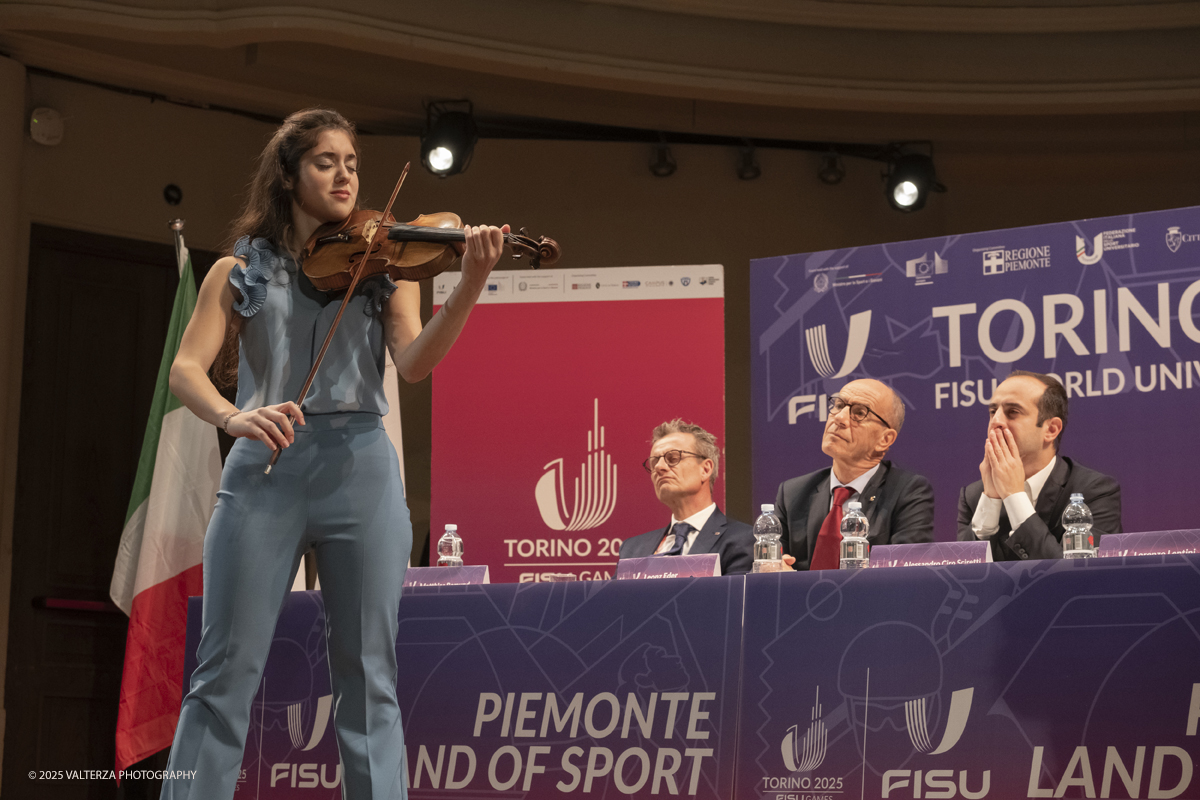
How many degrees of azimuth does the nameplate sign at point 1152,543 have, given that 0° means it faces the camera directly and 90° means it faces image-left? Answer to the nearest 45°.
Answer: approximately 0°

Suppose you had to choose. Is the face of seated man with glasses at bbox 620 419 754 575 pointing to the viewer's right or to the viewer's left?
to the viewer's left

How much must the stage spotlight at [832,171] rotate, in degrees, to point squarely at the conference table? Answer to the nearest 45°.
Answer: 0° — it already faces it

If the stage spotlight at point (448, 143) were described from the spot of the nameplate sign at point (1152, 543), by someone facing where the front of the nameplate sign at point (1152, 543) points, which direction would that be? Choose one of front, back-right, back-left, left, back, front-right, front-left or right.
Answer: back-right

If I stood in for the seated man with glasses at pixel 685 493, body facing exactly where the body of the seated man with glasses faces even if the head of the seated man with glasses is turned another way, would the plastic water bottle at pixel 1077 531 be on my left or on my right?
on my left

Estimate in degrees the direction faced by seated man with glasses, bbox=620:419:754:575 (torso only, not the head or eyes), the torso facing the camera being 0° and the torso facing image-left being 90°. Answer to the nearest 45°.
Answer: approximately 45°
